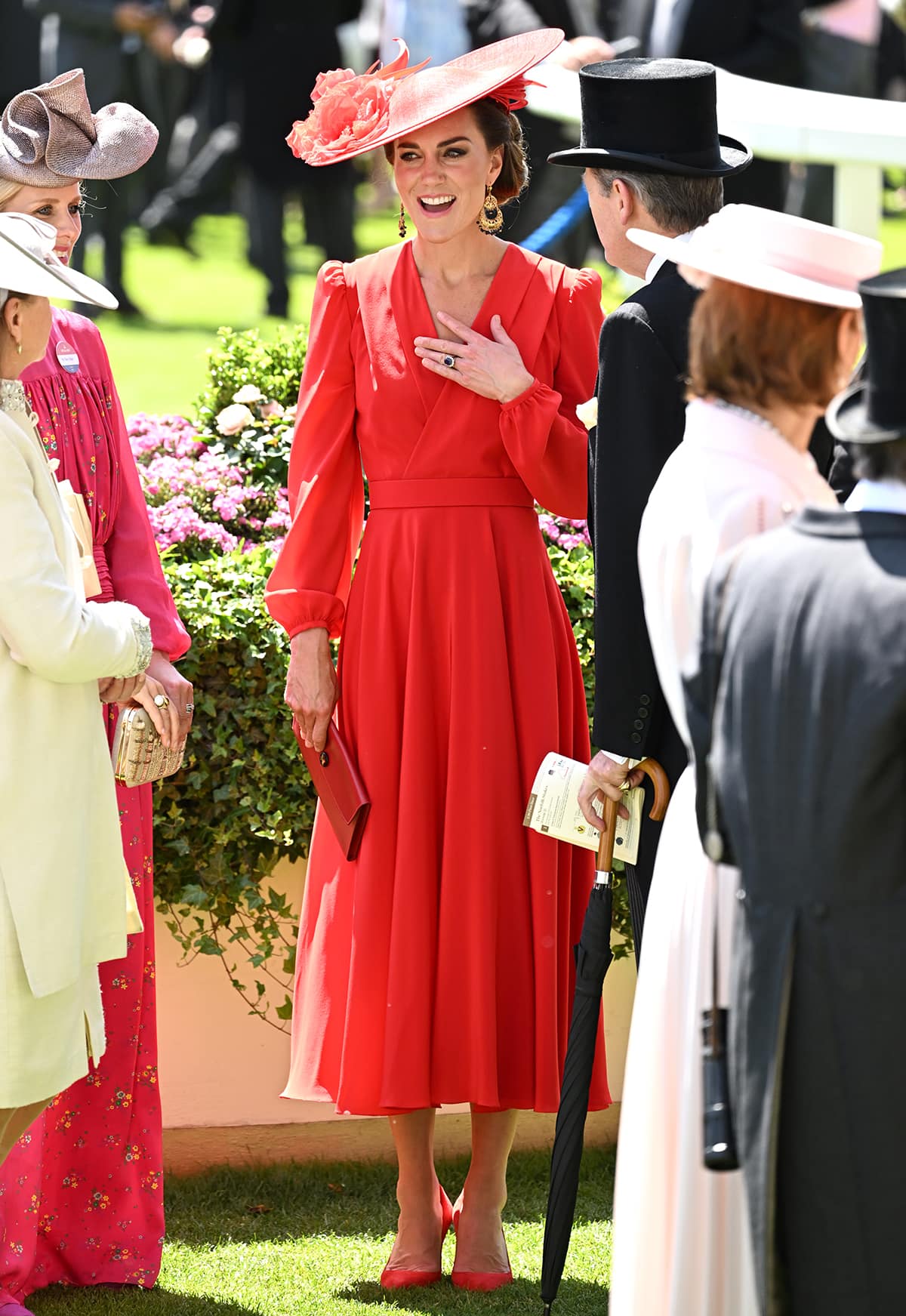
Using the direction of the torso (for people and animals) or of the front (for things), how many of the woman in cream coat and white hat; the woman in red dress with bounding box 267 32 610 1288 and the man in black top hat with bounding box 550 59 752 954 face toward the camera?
1

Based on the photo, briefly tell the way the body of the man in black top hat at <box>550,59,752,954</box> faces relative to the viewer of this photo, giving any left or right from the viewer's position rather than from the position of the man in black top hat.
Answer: facing away from the viewer and to the left of the viewer

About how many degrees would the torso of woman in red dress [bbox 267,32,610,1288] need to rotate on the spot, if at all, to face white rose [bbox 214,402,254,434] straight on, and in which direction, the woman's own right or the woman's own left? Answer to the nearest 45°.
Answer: approximately 180°

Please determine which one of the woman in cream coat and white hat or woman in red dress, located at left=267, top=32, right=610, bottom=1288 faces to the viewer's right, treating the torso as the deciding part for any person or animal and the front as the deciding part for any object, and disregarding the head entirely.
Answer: the woman in cream coat and white hat

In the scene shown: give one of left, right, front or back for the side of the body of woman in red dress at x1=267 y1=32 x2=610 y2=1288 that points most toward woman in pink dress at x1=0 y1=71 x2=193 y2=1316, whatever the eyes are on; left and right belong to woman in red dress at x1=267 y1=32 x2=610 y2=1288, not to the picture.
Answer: right

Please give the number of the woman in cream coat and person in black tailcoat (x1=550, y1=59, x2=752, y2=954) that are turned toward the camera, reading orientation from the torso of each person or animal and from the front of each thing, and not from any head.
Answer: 0

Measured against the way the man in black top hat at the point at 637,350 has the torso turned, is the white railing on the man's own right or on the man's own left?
on the man's own right

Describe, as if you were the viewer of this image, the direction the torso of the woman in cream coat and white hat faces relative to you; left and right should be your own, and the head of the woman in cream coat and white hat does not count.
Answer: facing to the right of the viewer

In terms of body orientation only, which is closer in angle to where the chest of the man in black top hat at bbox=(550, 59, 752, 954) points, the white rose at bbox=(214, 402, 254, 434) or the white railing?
the white rose

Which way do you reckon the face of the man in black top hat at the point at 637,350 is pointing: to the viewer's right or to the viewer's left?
to the viewer's left

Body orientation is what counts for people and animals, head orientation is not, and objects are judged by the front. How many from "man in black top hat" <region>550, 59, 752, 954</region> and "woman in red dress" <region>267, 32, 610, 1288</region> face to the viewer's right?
0
